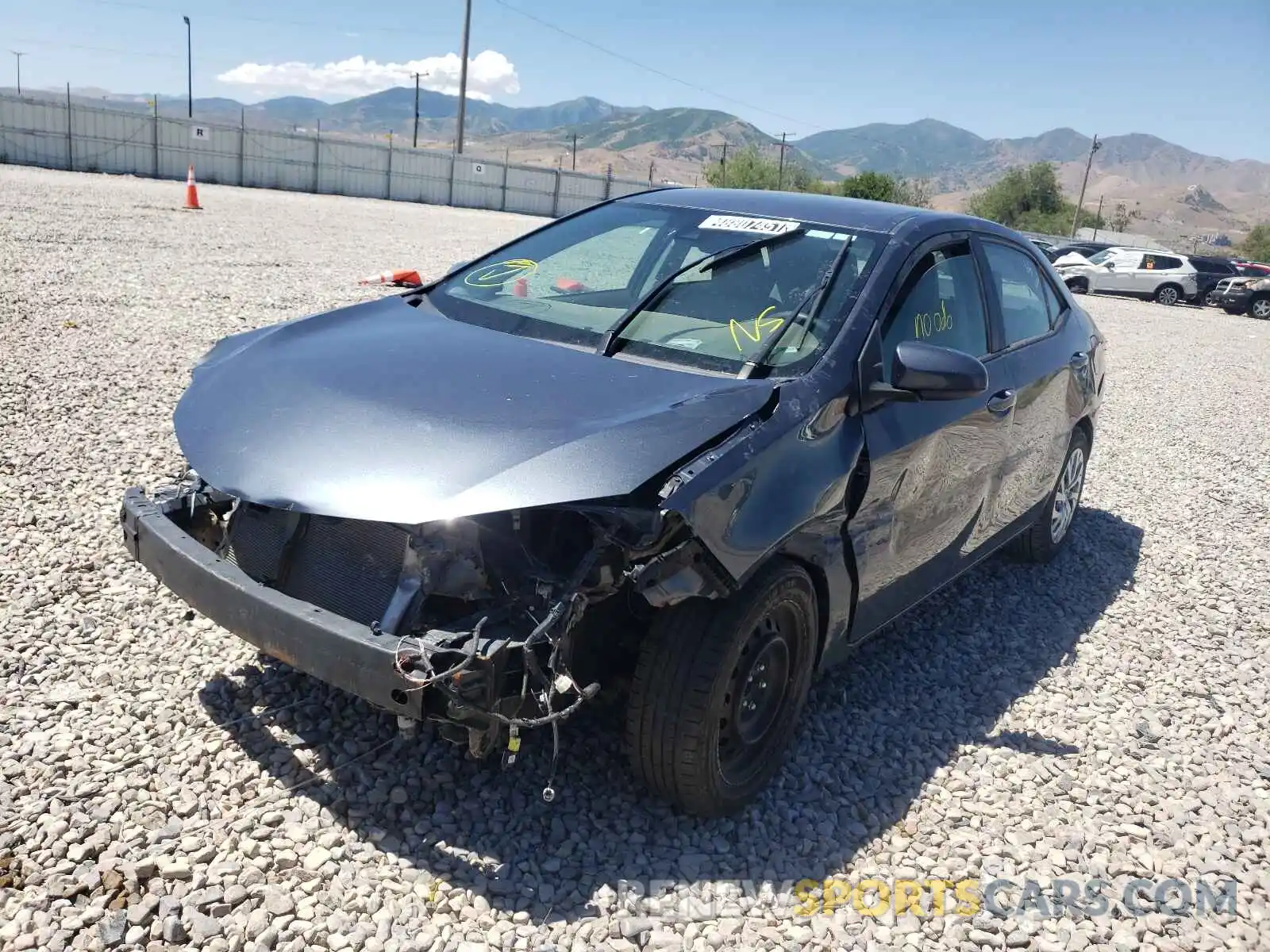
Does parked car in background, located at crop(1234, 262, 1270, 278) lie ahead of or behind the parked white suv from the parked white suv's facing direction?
behind

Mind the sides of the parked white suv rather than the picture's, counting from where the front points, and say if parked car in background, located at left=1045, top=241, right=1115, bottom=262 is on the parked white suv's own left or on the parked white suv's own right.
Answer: on the parked white suv's own right

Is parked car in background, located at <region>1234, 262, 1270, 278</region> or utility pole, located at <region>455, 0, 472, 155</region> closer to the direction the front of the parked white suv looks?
the utility pole

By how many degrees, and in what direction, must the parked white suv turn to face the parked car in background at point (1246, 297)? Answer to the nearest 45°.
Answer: approximately 135° to its left

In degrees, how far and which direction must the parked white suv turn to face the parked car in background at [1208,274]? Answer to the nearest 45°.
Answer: approximately 135° to its right

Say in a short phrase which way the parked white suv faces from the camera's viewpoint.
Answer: facing to the left of the viewer

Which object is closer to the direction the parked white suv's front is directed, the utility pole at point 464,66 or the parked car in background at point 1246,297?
the utility pole
